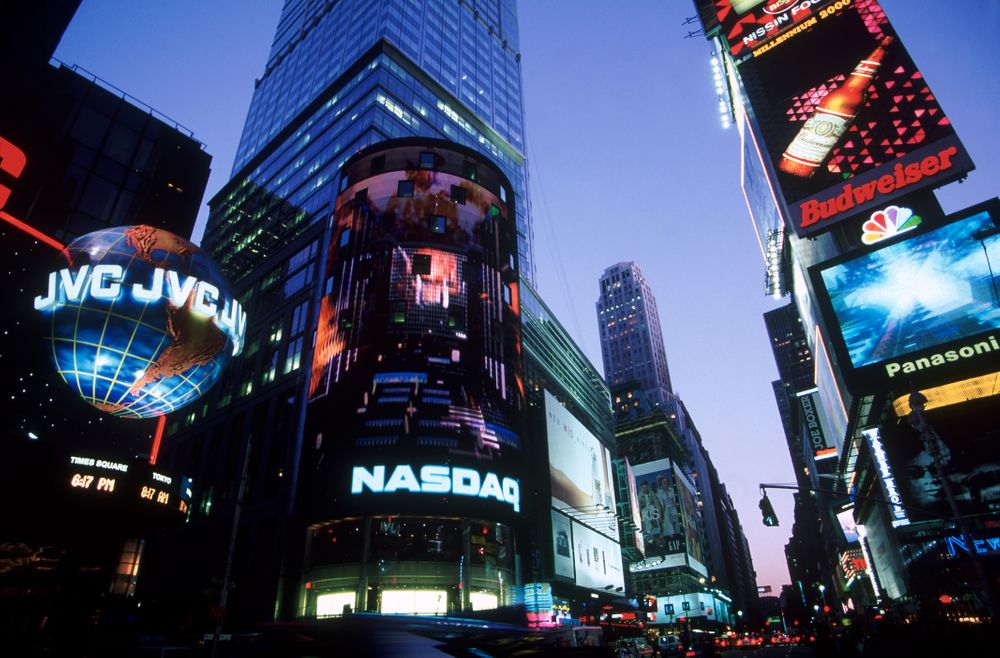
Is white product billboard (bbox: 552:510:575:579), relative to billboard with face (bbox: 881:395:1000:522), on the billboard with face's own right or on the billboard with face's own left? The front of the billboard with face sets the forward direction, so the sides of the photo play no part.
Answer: on the billboard with face's own right

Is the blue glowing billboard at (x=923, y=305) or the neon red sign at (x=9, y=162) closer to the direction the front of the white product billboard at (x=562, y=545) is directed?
the blue glowing billboard

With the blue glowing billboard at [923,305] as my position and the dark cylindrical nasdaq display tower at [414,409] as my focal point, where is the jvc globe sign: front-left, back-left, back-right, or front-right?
front-left

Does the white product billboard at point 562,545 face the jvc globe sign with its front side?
no

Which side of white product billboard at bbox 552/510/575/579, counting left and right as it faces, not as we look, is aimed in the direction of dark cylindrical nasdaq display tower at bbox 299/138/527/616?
right

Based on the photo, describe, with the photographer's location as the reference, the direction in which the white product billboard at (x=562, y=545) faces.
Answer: facing the viewer and to the right of the viewer

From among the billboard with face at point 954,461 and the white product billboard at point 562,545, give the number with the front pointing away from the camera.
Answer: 0

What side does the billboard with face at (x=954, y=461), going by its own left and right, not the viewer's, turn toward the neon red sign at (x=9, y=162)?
front

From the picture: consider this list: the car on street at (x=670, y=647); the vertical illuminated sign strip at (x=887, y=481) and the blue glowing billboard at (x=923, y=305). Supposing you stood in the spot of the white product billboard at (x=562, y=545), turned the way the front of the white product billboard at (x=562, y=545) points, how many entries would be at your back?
0

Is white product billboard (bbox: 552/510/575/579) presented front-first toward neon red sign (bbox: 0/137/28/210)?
no

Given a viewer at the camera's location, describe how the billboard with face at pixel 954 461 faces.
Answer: facing the viewer and to the left of the viewer
